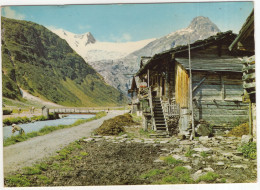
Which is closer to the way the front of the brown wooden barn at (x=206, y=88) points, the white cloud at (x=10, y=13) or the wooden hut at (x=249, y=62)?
the white cloud

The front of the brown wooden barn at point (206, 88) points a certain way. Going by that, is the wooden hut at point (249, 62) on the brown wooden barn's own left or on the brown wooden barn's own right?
on the brown wooden barn's own left

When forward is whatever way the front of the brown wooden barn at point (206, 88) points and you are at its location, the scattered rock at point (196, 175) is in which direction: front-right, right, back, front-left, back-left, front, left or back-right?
front-left

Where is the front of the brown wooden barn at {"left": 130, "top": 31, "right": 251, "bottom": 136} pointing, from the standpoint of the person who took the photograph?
facing the viewer and to the left of the viewer
